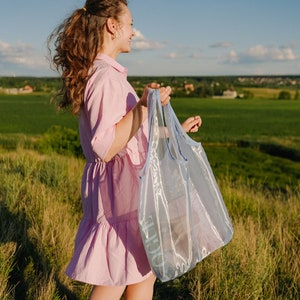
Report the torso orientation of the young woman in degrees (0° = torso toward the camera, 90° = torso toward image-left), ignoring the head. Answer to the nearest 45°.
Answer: approximately 270°
